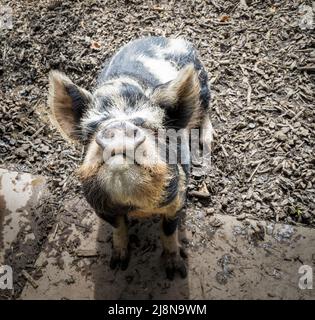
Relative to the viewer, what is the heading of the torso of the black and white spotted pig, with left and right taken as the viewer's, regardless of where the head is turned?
facing the viewer
